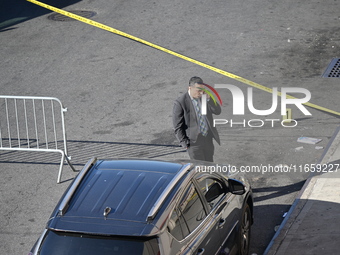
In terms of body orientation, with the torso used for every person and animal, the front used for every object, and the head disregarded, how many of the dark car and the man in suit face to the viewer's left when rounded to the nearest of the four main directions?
0

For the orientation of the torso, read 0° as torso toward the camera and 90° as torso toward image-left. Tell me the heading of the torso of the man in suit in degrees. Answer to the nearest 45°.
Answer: approximately 315°

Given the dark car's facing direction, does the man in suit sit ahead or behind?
ahead

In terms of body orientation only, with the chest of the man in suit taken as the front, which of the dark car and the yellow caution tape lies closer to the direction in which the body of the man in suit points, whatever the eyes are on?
the dark car

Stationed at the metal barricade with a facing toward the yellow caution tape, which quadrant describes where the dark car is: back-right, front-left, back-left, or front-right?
back-right

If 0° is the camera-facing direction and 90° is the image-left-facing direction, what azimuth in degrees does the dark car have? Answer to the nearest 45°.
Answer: approximately 225°

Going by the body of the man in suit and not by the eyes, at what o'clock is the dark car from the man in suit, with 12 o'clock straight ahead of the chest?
The dark car is roughly at 2 o'clock from the man in suit.
